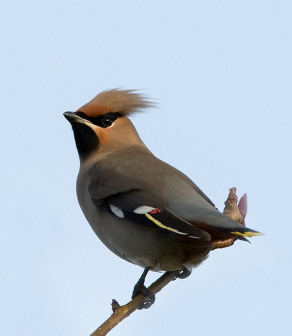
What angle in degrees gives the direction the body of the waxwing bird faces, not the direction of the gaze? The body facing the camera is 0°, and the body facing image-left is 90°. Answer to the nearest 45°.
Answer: approximately 90°
